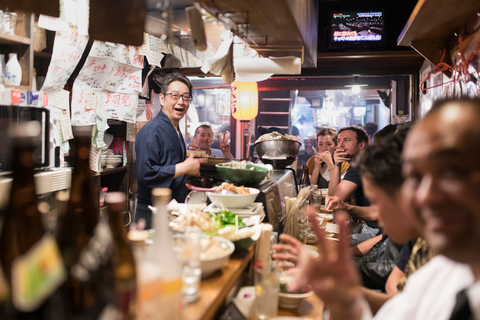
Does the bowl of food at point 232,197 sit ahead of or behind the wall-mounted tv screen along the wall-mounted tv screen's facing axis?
ahead

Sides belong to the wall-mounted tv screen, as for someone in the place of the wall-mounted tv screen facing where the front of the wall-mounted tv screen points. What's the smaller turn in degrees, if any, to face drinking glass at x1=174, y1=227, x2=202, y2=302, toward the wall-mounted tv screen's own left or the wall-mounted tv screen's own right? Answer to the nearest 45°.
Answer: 0° — it already faces it

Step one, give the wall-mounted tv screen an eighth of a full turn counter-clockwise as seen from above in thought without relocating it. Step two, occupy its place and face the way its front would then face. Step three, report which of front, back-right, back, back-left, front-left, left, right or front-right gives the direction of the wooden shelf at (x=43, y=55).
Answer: right

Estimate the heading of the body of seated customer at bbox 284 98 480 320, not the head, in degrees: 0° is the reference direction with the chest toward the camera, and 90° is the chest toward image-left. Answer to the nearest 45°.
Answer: approximately 45°

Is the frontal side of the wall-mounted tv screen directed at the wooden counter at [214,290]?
yes

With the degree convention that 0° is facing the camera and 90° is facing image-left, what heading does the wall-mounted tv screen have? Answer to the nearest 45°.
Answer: approximately 0°

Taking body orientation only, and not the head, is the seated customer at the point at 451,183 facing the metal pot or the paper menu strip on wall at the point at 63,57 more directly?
the paper menu strip on wall

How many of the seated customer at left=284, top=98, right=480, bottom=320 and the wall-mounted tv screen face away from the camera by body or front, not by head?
0

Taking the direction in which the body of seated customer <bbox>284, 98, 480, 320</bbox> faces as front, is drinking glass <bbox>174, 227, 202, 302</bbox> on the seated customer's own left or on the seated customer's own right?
on the seated customer's own right
